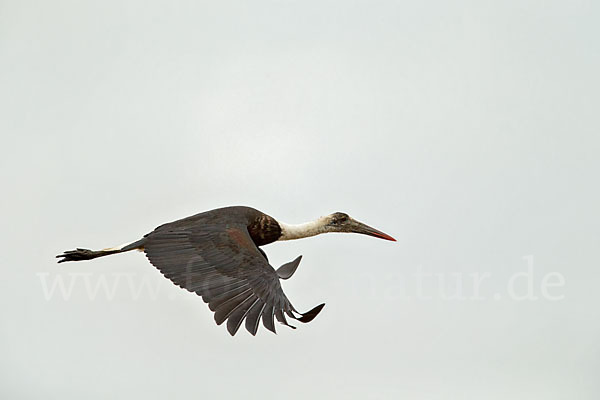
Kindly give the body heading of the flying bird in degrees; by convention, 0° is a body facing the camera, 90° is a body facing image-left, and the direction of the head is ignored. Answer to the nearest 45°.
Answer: approximately 270°
